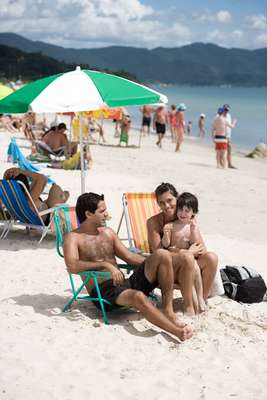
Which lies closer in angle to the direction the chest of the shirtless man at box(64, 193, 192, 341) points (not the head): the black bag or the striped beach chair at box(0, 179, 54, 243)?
the black bag

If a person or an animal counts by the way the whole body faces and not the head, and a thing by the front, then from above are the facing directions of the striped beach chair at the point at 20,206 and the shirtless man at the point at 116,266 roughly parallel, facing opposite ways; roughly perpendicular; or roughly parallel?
roughly perpendicular

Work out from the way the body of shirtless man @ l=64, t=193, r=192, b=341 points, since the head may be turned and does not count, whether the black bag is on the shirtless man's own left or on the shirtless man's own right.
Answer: on the shirtless man's own left

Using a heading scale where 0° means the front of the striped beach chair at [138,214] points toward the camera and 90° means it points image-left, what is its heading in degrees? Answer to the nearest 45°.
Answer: approximately 315°

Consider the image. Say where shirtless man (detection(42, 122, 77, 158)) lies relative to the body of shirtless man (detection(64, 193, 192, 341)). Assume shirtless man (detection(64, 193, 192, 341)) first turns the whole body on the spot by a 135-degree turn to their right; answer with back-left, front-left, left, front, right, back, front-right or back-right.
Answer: right

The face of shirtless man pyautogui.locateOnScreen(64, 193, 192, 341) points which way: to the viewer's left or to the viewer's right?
to the viewer's right

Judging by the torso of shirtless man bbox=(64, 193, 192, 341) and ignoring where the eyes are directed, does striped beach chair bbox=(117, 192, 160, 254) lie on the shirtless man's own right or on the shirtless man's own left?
on the shirtless man's own left

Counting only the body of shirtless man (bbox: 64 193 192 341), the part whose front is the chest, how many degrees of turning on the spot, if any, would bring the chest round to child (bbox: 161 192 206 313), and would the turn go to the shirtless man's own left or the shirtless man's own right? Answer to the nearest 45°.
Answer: approximately 90° to the shirtless man's own left
